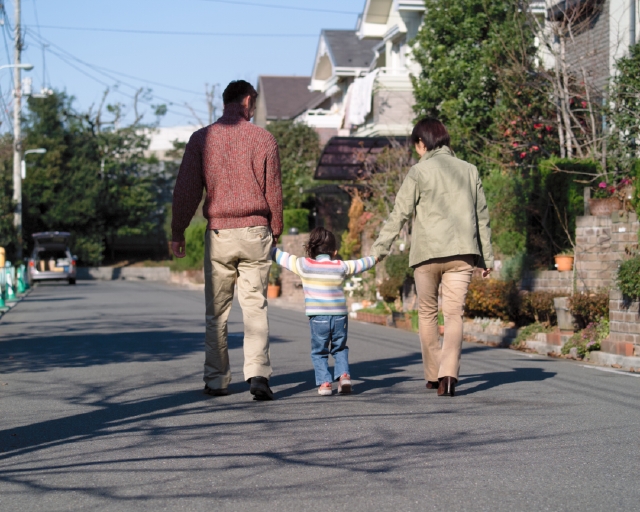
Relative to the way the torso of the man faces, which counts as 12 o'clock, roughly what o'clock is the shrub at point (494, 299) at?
The shrub is roughly at 1 o'clock from the man.

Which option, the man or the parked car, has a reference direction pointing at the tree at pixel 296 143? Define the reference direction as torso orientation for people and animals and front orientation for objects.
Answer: the man

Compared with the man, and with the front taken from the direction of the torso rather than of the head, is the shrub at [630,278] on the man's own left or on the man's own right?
on the man's own right

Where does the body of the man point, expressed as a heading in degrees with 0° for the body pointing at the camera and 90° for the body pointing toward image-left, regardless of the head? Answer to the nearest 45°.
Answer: approximately 180°

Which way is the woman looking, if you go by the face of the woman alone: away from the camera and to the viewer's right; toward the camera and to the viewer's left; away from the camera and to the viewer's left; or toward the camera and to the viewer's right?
away from the camera and to the viewer's left

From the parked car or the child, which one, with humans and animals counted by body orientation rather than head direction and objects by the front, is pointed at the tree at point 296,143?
the child

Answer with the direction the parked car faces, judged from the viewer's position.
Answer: facing away from the viewer

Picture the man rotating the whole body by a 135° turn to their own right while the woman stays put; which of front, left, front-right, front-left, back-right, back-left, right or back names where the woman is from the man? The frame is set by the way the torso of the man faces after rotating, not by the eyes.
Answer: front-left

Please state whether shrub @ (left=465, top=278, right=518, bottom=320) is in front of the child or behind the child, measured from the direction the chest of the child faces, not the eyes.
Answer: in front

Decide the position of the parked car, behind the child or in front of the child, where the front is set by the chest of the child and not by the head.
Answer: in front

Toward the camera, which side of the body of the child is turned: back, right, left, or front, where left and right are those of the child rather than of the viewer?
back

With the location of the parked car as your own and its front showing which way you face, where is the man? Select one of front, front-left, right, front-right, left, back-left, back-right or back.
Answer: back

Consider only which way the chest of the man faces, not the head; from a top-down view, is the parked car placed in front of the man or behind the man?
in front

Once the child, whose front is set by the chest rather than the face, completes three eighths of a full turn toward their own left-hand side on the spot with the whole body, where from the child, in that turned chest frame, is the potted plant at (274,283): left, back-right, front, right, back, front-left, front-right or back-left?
back-right
